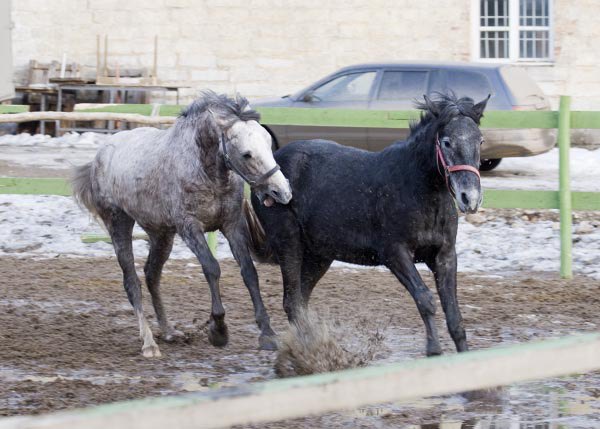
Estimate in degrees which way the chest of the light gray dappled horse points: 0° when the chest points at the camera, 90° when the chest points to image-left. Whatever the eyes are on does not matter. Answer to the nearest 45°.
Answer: approximately 315°

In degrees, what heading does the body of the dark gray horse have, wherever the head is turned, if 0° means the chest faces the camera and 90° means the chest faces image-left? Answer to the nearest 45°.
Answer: approximately 315°

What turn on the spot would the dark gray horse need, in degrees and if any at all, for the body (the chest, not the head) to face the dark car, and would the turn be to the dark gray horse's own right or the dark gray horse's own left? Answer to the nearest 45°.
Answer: approximately 135° to the dark gray horse's own left
